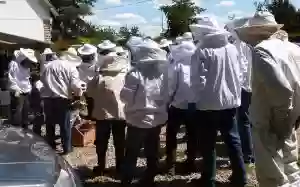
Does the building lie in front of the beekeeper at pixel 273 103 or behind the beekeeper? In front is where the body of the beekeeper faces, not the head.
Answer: in front

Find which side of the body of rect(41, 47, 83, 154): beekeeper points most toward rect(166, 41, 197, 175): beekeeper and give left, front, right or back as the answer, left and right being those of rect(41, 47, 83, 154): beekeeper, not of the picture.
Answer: right

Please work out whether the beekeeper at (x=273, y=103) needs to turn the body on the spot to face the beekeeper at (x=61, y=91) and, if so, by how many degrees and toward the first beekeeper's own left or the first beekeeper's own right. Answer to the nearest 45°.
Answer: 0° — they already face them

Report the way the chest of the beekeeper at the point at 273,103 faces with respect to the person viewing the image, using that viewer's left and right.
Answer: facing away from the viewer and to the left of the viewer

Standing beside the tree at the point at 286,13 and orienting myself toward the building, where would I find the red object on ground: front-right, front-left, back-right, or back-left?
front-left

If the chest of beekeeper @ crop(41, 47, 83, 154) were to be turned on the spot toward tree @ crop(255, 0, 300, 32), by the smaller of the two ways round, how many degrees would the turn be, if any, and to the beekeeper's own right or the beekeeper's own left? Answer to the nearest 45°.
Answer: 0° — they already face it

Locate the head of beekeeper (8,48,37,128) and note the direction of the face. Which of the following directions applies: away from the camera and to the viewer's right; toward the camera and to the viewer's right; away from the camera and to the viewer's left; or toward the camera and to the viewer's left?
toward the camera and to the viewer's right

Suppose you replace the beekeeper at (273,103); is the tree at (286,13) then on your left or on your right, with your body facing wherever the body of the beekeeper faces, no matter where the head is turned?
on your right

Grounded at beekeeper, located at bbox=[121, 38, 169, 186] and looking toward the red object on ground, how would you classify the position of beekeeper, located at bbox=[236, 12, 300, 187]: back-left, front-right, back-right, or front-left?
back-right
